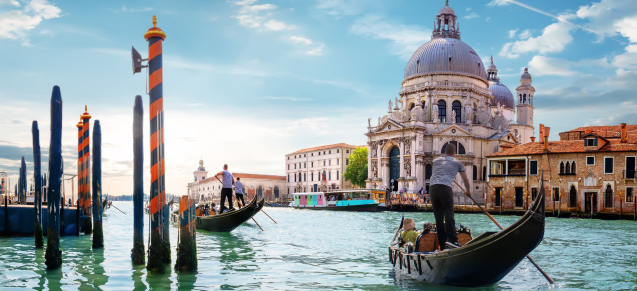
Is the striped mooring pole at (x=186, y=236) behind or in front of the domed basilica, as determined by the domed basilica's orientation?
in front

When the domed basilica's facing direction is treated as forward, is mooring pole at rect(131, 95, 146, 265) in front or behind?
in front

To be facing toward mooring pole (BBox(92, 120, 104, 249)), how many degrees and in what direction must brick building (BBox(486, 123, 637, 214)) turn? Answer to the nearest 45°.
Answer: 0° — it already faces it

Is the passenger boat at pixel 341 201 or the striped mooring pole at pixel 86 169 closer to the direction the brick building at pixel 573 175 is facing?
the striped mooring pole

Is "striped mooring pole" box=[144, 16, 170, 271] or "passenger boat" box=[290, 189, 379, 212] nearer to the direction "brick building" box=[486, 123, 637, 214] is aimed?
the striped mooring pole

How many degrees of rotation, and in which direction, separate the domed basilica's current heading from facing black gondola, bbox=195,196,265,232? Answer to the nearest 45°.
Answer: approximately 45° to its left

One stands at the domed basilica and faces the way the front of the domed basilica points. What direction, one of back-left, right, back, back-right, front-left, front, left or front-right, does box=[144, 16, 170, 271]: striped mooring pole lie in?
front-left

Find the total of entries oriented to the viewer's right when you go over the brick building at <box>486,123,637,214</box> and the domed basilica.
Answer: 0

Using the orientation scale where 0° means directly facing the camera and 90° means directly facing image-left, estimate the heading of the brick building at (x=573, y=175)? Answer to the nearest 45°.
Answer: approximately 0°

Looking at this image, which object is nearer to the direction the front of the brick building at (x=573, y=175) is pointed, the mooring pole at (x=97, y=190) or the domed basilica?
the mooring pole

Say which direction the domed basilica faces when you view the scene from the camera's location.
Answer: facing the viewer and to the left of the viewer

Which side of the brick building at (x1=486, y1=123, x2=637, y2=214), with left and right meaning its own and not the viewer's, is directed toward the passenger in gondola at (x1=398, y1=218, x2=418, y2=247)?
front

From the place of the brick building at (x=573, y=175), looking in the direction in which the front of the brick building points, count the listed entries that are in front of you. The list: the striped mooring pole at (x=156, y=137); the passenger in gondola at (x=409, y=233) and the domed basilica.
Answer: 2
